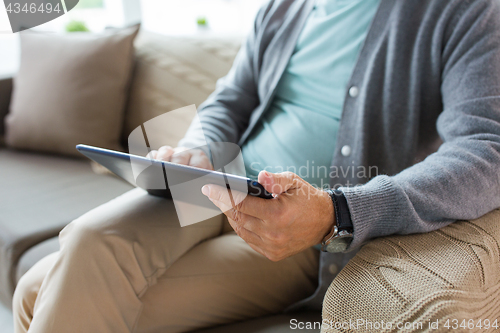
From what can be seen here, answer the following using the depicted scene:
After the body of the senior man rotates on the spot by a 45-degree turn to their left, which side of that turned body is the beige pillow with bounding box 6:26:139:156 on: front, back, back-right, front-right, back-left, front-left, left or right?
back-right

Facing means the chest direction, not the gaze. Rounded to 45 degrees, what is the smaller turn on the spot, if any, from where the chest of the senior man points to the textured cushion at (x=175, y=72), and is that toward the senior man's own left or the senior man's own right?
approximately 90° to the senior man's own right

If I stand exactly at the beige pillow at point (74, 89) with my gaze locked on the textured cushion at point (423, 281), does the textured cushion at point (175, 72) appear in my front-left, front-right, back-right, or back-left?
front-left

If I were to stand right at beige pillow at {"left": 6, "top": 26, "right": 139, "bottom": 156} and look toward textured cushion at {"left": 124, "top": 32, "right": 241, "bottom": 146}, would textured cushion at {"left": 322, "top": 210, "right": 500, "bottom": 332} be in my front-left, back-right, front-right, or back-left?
front-right
